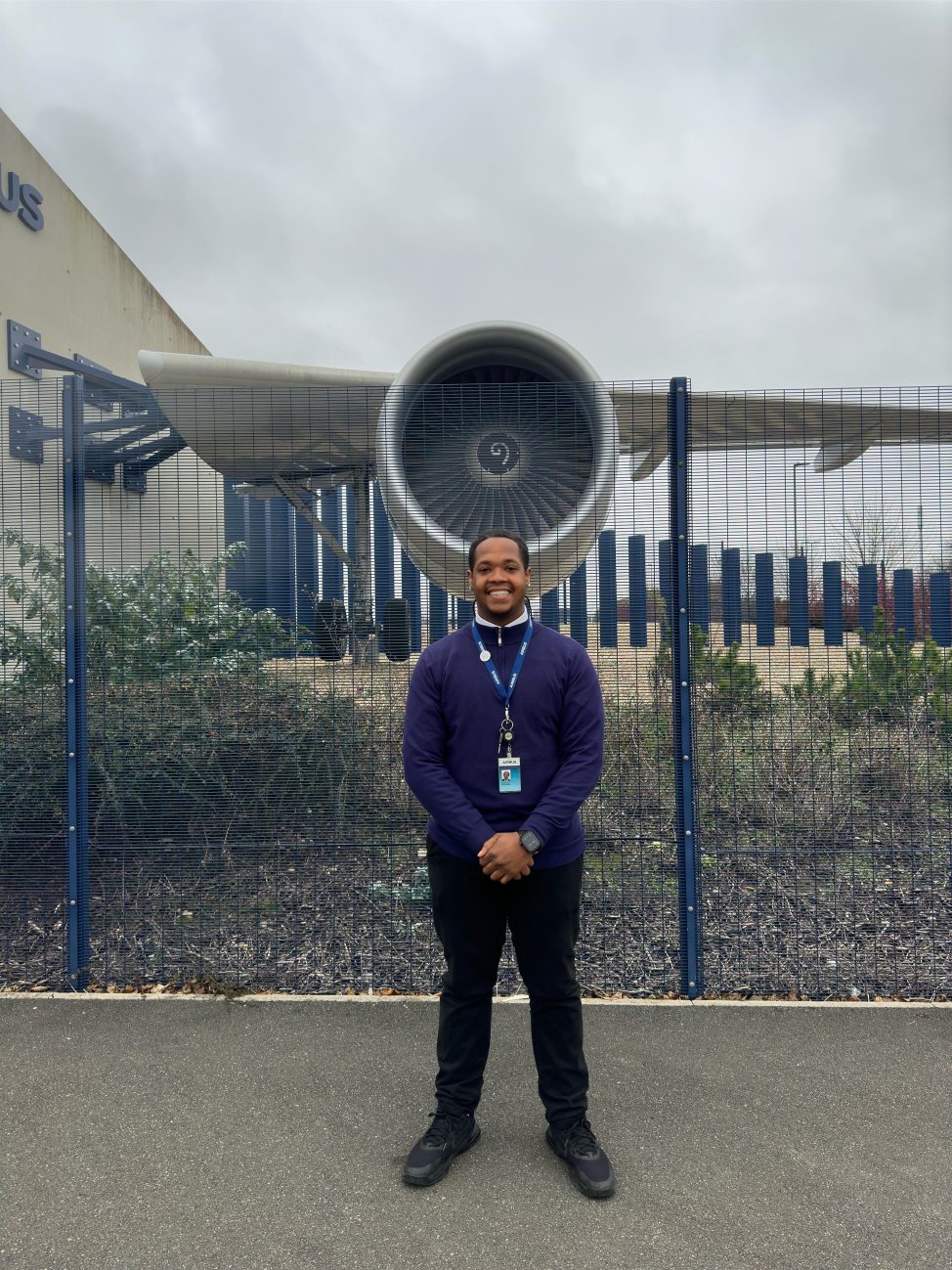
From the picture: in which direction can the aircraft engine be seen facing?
toward the camera

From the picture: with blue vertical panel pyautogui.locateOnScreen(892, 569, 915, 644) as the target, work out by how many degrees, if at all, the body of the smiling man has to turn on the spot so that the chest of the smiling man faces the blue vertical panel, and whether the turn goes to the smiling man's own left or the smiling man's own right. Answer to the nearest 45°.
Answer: approximately 135° to the smiling man's own left

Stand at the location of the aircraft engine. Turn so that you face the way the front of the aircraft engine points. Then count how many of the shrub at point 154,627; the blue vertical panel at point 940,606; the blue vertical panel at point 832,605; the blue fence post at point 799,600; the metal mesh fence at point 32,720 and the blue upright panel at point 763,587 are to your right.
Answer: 2

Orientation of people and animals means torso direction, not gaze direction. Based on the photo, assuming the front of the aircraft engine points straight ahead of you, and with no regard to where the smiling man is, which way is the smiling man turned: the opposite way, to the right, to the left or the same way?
the same way

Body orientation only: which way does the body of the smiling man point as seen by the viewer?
toward the camera

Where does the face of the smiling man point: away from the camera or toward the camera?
toward the camera

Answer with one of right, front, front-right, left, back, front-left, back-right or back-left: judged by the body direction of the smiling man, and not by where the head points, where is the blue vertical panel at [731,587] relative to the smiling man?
back-left

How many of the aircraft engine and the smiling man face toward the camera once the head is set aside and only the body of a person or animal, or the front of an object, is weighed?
2

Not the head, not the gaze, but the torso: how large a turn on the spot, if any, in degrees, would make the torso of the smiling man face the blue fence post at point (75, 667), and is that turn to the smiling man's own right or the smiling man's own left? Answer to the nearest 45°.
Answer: approximately 135° to the smiling man's own right

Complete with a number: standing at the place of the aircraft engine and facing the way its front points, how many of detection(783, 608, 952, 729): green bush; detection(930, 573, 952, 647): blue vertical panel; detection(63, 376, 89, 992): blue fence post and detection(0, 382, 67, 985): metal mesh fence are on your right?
2

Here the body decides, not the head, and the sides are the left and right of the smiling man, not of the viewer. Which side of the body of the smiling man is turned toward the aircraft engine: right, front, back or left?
back
